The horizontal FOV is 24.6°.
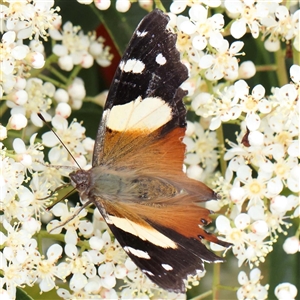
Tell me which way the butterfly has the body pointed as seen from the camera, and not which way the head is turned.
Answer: to the viewer's left
